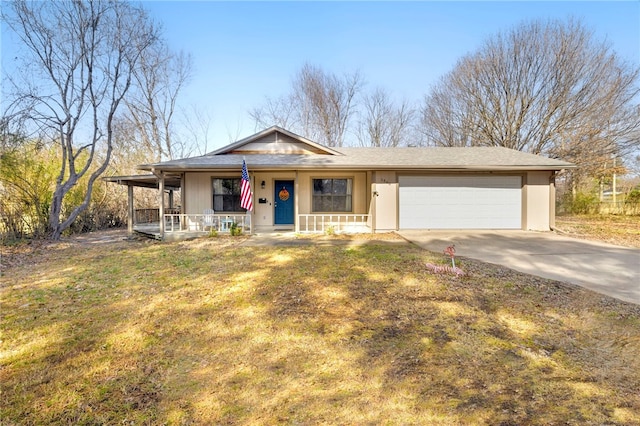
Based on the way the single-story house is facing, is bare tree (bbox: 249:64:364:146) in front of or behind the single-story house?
behind

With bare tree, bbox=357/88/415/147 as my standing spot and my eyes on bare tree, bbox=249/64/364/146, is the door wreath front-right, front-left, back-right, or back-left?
front-left

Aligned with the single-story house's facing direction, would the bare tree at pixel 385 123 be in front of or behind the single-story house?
behind

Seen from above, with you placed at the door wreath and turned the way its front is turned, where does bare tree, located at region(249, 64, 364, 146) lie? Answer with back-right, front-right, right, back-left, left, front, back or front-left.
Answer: back

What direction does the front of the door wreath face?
toward the camera

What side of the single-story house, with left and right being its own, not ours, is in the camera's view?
front

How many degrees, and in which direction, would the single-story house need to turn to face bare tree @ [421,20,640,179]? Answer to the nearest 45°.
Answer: approximately 135° to its left

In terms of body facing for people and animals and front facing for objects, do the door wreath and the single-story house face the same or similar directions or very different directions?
same or similar directions
